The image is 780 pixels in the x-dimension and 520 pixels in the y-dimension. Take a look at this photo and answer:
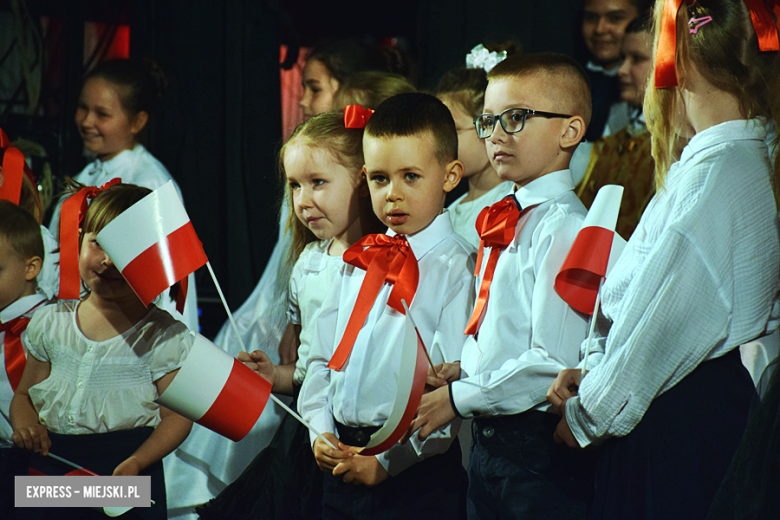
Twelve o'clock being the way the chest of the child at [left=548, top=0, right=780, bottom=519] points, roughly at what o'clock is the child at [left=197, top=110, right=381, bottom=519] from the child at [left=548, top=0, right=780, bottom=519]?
the child at [left=197, top=110, right=381, bottom=519] is roughly at 1 o'clock from the child at [left=548, top=0, right=780, bottom=519].

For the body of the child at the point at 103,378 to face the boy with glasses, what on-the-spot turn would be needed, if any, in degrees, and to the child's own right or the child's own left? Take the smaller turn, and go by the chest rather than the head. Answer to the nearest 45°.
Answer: approximately 45° to the child's own left

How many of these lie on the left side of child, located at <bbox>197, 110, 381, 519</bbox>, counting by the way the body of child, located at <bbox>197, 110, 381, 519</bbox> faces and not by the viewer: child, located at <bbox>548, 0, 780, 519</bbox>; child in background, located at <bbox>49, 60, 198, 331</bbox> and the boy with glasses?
2

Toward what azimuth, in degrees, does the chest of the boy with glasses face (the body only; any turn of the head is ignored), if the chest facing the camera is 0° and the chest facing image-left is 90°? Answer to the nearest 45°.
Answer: approximately 45°

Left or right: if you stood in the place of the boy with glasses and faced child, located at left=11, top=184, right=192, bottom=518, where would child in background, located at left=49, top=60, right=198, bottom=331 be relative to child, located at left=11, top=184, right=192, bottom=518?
right

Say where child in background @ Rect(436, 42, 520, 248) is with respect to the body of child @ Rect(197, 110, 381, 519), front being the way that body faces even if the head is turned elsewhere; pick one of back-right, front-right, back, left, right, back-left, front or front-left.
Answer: back

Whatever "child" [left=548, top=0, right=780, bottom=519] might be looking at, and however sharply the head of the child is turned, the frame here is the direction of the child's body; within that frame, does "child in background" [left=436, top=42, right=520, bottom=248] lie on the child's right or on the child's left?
on the child's right

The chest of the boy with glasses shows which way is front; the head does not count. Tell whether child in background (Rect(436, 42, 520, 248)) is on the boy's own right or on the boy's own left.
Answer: on the boy's own right

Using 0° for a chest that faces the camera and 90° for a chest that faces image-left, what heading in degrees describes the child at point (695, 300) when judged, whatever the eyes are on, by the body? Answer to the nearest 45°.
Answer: approximately 90°

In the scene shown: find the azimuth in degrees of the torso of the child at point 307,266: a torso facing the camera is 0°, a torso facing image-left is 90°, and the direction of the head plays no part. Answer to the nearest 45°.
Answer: approximately 45°

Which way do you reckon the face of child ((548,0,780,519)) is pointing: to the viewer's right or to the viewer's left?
to the viewer's left

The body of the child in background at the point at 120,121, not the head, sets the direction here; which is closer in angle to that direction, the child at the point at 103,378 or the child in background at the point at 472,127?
the child
